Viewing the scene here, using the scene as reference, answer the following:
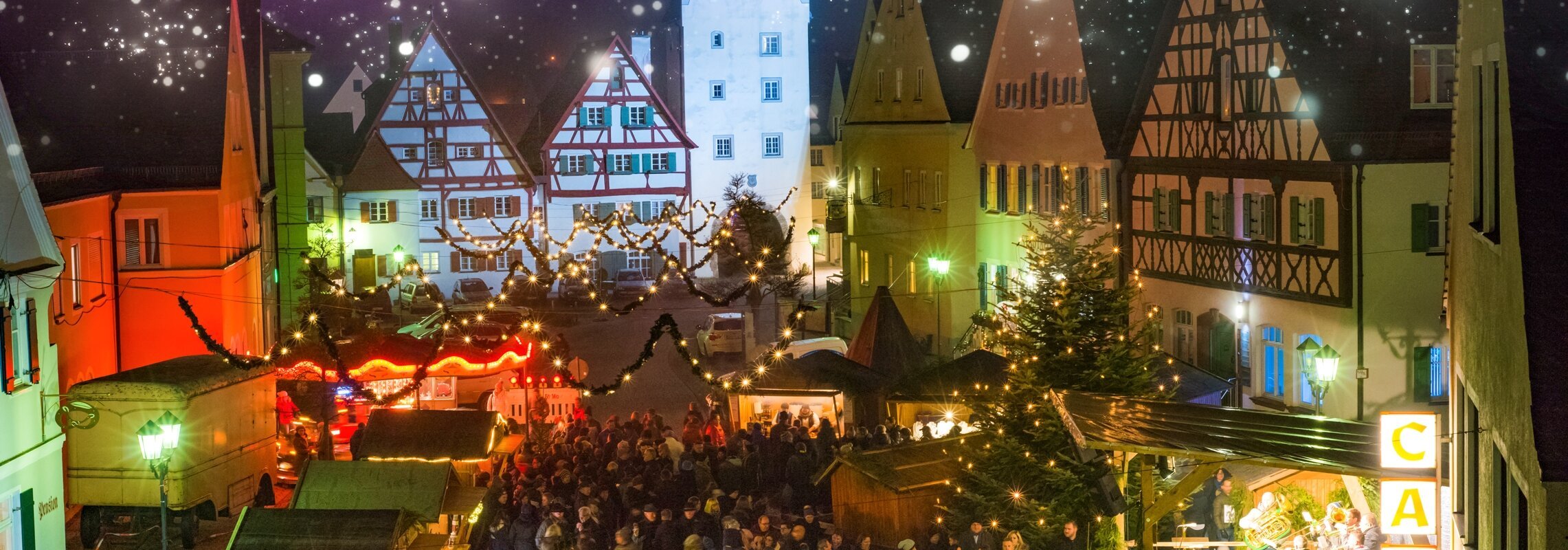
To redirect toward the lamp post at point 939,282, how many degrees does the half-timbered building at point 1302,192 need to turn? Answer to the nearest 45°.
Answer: approximately 90° to its right

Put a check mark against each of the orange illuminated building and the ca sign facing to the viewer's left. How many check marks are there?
0

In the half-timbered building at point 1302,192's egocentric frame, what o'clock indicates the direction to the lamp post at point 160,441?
The lamp post is roughly at 12 o'clock from the half-timbered building.

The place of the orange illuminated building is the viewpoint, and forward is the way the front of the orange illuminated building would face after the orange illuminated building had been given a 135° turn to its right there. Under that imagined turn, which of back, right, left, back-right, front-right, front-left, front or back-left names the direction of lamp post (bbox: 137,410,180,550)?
left

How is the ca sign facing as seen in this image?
toward the camera

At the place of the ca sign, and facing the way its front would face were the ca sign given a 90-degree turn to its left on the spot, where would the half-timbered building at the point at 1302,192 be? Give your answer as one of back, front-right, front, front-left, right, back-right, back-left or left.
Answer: left

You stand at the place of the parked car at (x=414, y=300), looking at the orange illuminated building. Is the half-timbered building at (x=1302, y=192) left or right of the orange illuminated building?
left

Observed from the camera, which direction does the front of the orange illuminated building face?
facing the viewer and to the right of the viewer

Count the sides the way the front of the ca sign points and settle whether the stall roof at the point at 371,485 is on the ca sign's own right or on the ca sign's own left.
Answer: on the ca sign's own right

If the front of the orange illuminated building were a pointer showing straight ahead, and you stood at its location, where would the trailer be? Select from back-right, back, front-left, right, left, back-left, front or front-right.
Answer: front-right

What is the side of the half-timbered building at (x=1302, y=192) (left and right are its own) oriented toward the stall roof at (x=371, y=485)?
front

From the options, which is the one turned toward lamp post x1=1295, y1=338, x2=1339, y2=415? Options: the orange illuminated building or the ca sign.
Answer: the orange illuminated building

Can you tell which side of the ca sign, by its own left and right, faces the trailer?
right

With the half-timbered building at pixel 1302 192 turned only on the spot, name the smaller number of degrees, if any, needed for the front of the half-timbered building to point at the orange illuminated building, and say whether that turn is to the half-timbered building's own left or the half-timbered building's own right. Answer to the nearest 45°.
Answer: approximately 45° to the half-timbered building's own right

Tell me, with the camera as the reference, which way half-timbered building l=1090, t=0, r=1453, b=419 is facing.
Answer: facing the viewer and to the left of the viewer

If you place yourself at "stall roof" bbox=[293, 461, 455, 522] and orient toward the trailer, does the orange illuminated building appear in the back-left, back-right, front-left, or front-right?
front-right

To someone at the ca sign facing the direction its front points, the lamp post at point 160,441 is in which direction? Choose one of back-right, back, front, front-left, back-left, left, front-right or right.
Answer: right
